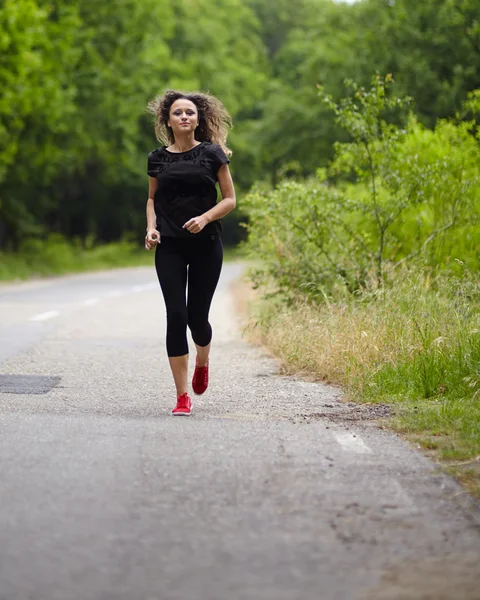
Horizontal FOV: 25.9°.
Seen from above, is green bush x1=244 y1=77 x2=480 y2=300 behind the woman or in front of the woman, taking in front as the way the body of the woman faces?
behind

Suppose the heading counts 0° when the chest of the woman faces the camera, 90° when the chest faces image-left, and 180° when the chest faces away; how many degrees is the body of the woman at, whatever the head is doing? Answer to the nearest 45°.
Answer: approximately 0°
